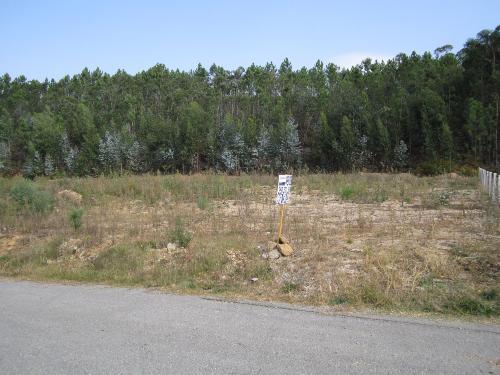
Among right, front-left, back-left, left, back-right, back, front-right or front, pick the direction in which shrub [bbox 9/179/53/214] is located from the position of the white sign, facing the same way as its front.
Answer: back-right

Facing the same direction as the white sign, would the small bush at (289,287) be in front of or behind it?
in front

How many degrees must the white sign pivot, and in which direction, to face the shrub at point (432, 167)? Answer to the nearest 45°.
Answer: approximately 180°

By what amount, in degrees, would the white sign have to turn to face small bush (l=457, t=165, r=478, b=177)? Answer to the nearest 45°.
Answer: approximately 135° to its left

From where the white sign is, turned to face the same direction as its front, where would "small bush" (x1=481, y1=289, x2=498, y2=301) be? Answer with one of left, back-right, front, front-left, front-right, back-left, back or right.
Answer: front-left

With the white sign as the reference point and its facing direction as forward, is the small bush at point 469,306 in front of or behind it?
in front

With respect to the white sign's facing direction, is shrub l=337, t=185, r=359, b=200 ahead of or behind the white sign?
behind

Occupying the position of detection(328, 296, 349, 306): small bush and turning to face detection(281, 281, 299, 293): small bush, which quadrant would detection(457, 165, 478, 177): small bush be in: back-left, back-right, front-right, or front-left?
front-right

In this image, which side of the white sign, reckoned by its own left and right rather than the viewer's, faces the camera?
front

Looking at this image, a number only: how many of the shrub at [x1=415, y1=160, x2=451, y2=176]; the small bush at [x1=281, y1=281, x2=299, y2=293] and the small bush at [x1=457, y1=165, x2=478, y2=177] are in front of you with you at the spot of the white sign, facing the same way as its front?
1
